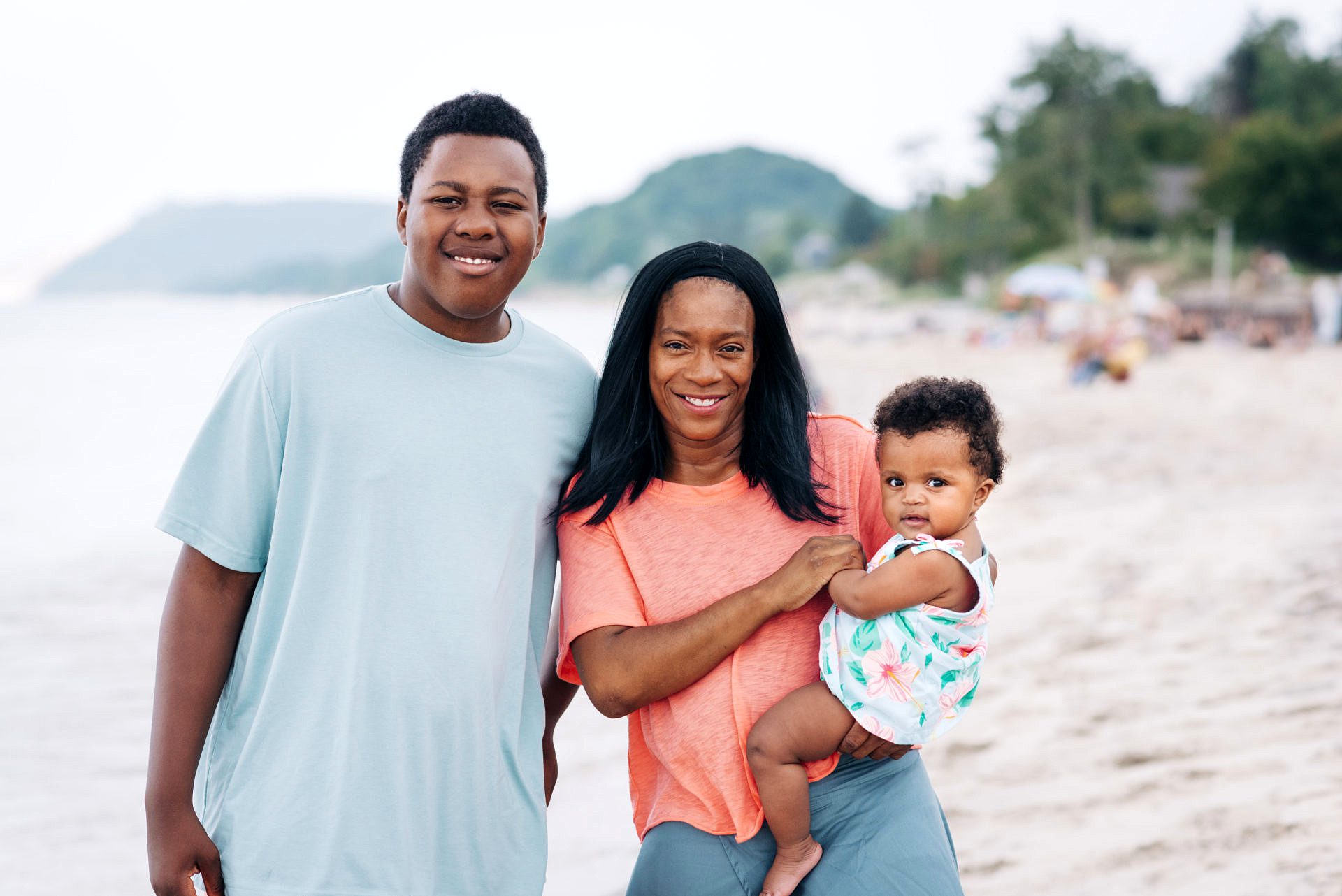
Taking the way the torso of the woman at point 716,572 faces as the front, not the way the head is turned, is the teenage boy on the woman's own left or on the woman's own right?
on the woman's own right

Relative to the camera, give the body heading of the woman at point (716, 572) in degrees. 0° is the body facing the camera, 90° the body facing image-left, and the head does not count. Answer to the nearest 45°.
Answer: approximately 0°

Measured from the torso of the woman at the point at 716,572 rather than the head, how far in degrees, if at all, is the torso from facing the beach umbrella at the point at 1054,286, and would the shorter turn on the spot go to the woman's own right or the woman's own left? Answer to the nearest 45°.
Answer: approximately 180°

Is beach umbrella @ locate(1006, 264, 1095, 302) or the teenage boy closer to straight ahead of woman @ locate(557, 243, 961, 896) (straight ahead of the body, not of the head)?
the teenage boy
